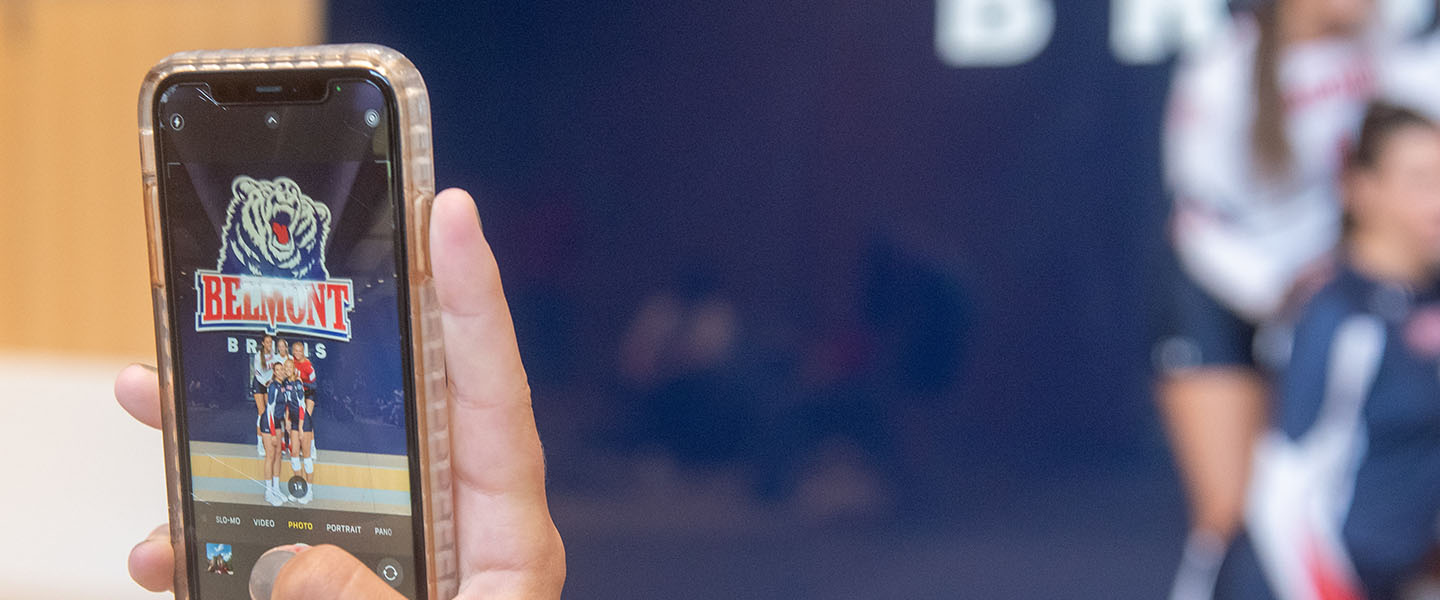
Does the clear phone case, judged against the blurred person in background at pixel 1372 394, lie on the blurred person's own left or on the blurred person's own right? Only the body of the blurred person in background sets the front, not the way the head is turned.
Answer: on the blurred person's own right

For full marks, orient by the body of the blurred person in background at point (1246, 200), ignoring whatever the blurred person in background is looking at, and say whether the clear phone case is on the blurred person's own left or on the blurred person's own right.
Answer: on the blurred person's own right

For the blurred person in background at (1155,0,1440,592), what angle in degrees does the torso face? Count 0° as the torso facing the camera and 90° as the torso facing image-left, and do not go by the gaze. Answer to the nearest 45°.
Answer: approximately 315°
